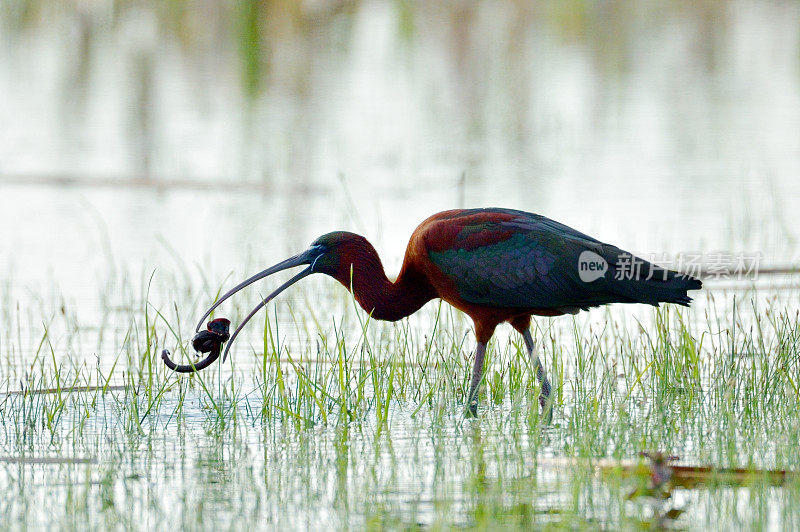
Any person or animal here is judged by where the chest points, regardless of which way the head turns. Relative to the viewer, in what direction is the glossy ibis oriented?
to the viewer's left
